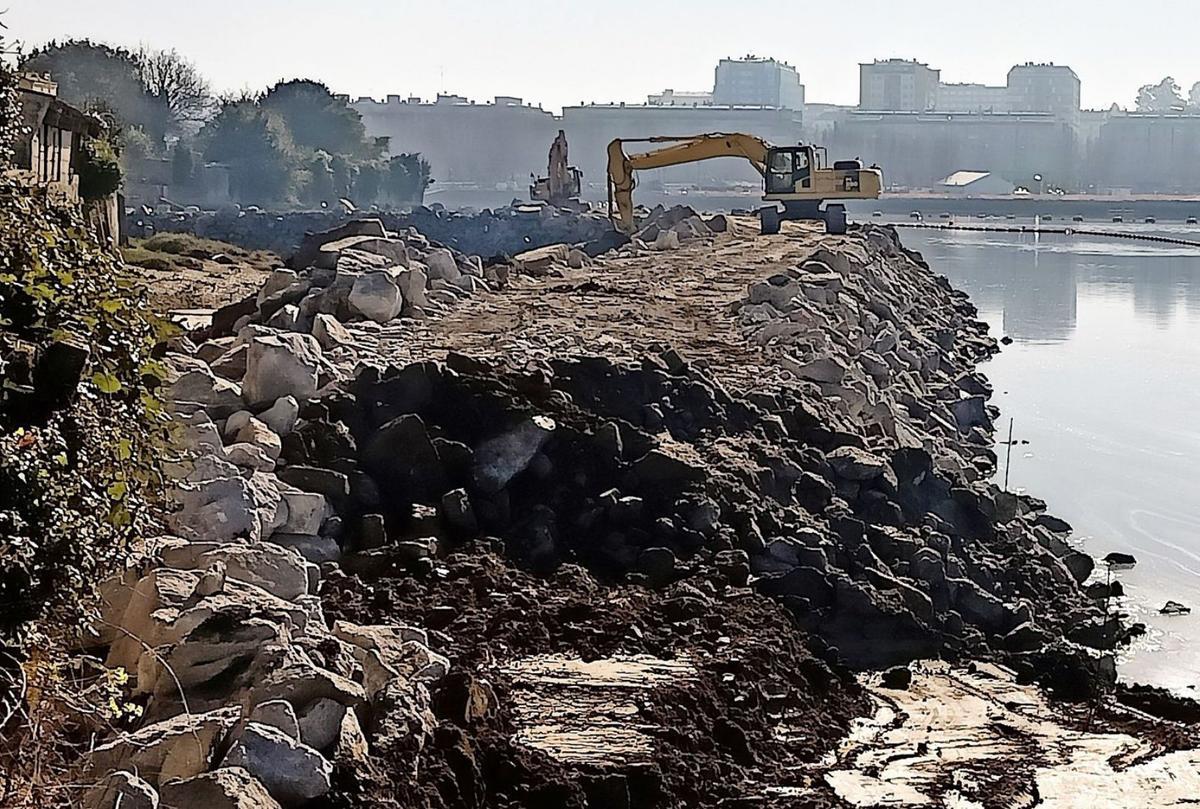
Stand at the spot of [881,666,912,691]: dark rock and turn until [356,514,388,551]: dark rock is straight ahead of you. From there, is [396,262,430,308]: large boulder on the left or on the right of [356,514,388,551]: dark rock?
right

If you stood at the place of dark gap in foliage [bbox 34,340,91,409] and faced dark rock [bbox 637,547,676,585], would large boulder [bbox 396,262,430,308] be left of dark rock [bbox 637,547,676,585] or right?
left

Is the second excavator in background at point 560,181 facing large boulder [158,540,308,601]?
yes

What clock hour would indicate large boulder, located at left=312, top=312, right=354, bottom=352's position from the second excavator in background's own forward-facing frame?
The large boulder is roughly at 12 o'clock from the second excavator in background.

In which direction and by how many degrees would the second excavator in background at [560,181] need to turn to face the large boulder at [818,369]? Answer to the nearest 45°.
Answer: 0° — it already faces it

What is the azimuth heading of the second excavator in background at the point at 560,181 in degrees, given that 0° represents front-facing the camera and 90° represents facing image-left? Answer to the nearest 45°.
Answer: approximately 0°

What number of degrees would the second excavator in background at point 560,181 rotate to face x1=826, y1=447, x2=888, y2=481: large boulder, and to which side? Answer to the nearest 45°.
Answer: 0° — it already faces it

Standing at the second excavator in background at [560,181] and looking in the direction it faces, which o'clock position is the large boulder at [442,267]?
The large boulder is roughly at 12 o'clock from the second excavator in background.

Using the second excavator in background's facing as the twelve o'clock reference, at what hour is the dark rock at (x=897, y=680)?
The dark rock is roughly at 12 o'clock from the second excavator in background.

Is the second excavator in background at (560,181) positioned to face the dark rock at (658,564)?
yes

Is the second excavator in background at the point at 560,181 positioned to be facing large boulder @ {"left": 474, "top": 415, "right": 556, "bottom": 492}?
yes

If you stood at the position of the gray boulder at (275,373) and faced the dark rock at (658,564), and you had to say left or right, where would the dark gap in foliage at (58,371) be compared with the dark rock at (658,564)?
right

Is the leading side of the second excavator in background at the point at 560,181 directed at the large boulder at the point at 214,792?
yes
